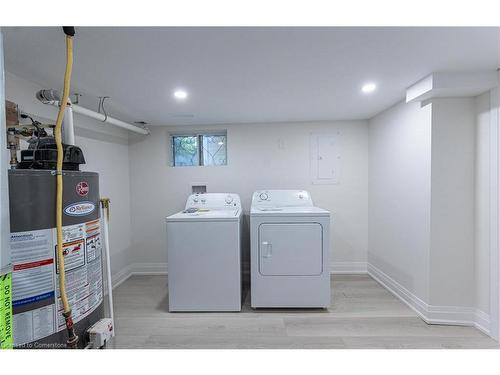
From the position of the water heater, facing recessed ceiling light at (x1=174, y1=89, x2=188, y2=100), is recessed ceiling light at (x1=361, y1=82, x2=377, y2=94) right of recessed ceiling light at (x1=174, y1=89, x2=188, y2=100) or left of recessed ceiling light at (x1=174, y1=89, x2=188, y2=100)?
right

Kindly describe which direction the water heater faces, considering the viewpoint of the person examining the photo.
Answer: facing the viewer and to the right of the viewer

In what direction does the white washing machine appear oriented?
toward the camera

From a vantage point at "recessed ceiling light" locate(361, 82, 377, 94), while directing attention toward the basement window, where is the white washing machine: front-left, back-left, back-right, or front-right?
front-left

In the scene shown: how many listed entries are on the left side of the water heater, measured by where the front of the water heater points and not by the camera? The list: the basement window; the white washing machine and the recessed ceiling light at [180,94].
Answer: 3

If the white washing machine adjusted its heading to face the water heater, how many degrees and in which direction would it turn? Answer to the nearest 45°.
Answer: approximately 45° to its right

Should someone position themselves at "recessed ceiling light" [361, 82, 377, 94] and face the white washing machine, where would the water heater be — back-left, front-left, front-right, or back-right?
front-left

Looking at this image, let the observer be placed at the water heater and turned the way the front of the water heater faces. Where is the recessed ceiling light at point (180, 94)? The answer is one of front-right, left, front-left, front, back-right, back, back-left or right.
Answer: left

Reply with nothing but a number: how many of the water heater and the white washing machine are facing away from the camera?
0
